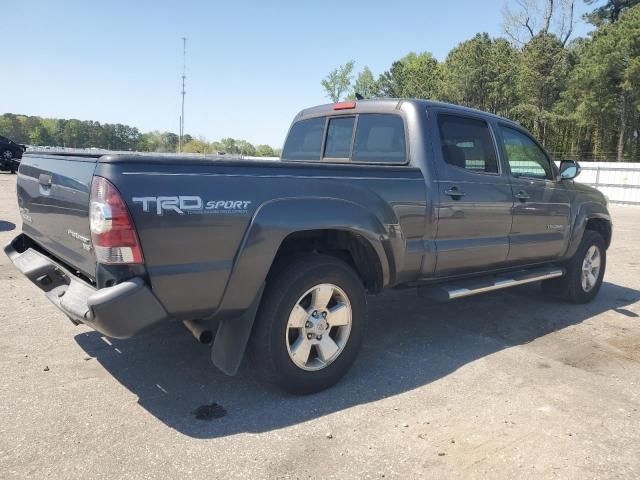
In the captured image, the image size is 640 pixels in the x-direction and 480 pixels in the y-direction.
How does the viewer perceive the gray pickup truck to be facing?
facing away from the viewer and to the right of the viewer

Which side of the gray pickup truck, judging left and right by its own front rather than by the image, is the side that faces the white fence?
front
